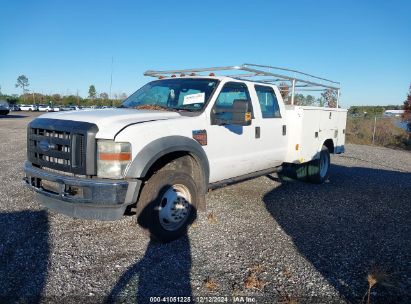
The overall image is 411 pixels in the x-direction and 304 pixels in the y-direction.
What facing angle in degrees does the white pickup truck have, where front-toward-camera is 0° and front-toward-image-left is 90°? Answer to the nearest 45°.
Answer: approximately 45°

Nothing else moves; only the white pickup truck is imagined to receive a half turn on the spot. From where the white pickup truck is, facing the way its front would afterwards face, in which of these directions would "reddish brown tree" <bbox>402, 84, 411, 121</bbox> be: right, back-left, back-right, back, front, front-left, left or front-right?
front
